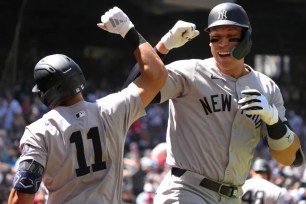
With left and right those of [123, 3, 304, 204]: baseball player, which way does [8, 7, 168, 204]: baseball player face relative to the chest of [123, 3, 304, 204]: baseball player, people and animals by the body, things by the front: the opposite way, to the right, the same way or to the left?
the opposite way

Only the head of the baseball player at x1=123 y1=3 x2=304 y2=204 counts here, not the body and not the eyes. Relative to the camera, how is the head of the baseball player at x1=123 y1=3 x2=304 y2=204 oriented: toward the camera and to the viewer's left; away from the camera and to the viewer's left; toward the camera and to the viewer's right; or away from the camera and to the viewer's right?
toward the camera and to the viewer's left

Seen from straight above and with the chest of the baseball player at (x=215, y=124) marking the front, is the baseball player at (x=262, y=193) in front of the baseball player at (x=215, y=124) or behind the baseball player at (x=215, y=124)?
behind

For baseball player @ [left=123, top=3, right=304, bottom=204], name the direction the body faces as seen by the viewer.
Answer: toward the camera

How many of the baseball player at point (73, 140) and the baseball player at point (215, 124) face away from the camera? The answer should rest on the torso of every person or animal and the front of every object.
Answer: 1

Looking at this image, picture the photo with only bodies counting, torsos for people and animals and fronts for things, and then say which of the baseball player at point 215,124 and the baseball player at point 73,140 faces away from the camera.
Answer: the baseball player at point 73,140

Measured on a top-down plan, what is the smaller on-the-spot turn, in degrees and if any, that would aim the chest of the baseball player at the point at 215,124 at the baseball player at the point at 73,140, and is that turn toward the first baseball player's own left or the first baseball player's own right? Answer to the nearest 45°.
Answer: approximately 45° to the first baseball player's own right

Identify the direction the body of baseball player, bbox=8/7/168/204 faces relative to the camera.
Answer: away from the camera
